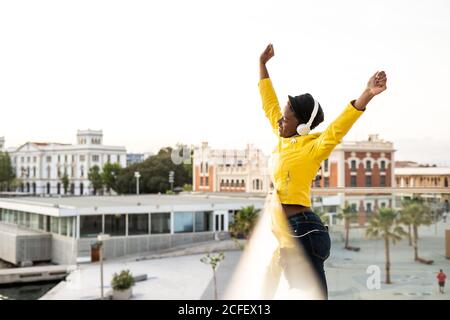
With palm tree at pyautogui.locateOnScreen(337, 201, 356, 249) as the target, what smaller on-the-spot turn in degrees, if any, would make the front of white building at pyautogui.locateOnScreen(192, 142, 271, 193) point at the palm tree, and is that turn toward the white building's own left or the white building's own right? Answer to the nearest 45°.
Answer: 0° — it already faces it

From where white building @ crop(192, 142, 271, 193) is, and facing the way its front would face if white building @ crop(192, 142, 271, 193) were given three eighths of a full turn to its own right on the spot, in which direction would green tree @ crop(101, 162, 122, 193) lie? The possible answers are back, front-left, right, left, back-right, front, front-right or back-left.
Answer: front

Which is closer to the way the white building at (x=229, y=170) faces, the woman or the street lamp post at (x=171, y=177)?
the woman

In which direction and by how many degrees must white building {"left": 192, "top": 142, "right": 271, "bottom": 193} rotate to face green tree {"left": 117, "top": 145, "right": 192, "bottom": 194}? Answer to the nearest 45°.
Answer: approximately 135° to its right

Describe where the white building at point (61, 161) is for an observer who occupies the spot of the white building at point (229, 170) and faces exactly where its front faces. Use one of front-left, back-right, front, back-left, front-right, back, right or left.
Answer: back-right

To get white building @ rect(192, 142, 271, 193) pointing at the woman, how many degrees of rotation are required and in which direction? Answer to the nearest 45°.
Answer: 0° — it already faces them

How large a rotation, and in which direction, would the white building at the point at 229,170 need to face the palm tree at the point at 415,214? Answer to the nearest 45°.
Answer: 0° — it already faces it

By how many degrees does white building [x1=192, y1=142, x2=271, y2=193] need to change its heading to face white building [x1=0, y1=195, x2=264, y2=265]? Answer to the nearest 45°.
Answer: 0° — it already faces it

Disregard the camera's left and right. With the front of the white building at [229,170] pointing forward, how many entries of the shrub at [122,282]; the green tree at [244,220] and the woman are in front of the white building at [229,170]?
3

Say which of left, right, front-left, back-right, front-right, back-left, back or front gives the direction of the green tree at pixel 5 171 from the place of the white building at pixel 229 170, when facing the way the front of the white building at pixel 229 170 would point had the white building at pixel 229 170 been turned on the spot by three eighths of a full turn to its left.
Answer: left

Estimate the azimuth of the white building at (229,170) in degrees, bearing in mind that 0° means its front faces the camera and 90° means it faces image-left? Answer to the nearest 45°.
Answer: approximately 0°

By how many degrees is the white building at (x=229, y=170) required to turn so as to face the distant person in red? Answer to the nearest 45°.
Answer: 0° — it already faces them
